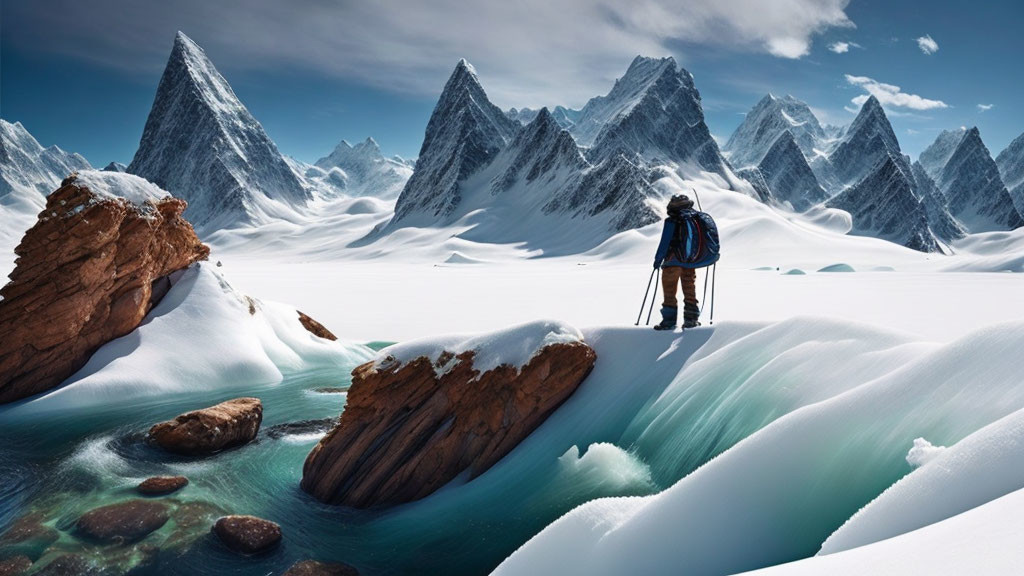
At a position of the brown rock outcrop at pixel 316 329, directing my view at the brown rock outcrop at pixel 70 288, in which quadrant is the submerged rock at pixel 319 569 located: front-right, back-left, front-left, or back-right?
front-left

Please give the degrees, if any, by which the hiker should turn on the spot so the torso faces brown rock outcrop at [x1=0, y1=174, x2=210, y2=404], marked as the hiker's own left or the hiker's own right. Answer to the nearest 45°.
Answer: approximately 45° to the hiker's own left

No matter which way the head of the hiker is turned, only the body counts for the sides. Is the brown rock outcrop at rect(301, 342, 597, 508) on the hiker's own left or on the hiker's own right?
on the hiker's own left

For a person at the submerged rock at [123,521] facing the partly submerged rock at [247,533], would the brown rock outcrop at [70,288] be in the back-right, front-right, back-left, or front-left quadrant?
back-left

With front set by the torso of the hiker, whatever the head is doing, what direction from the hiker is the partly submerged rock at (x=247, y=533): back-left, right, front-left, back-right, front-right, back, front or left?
left

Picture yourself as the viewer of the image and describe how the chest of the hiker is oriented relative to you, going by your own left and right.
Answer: facing away from the viewer and to the left of the viewer

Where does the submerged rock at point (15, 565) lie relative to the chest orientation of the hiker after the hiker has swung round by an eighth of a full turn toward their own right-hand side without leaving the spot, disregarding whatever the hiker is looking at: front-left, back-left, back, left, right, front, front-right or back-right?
back-left
